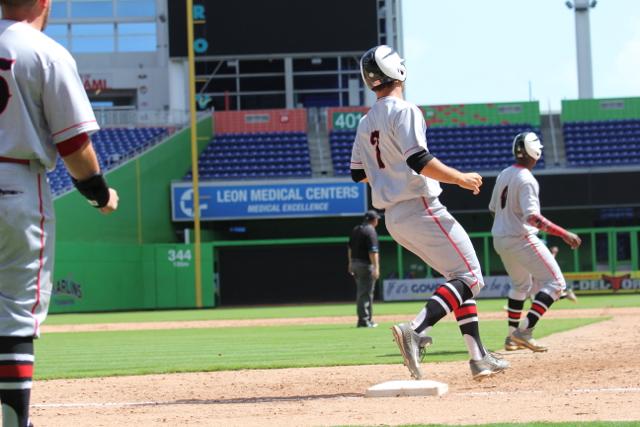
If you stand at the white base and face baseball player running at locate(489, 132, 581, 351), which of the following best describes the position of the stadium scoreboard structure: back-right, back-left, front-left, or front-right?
front-left

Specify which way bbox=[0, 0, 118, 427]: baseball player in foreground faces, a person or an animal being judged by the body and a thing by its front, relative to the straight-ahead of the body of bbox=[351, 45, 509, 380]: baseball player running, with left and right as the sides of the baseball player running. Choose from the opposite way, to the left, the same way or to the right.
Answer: the same way

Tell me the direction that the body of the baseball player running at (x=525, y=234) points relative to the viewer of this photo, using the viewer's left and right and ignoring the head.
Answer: facing away from the viewer and to the right of the viewer

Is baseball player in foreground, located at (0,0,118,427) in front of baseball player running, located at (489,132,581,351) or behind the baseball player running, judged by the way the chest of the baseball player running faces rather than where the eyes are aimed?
behind

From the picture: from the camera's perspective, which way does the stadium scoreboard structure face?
toward the camera

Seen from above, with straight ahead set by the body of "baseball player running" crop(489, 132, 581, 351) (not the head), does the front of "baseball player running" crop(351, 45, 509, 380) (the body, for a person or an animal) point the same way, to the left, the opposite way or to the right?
the same way

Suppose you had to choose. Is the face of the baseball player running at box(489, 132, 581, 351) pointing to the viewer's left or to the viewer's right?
to the viewer's right

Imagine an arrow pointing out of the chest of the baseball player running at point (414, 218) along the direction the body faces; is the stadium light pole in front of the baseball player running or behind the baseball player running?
in front

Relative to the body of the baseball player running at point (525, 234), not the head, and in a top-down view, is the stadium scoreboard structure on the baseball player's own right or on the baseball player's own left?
on the baseball player's own left

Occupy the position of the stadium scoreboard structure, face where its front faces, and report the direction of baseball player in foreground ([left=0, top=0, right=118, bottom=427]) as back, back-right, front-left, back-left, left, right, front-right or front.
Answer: front

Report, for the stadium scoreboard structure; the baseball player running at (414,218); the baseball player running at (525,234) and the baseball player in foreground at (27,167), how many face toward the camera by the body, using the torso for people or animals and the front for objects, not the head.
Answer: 1

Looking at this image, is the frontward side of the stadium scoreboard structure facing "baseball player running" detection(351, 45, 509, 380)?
yes

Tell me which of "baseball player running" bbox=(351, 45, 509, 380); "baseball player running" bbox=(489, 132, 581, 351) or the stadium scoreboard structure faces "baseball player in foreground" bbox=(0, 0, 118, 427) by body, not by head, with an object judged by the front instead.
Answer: the stadium scoreboard structure

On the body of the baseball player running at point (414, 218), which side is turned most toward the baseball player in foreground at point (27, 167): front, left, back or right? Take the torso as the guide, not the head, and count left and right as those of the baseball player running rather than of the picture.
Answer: back

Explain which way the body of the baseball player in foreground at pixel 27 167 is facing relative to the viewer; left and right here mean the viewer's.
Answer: facing away from the viewer and to the right of the viewer

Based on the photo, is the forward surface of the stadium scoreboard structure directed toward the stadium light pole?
no

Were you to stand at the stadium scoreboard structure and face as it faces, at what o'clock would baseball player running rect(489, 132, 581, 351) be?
The baseball player running is roughly at 12 o'clock from the stadium scoreboard structure.

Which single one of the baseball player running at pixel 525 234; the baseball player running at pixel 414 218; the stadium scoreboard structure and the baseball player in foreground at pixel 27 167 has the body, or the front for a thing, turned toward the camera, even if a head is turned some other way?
the stadium scoreboard structure
